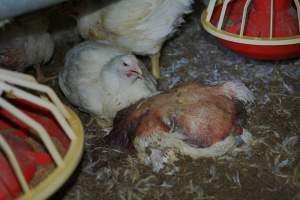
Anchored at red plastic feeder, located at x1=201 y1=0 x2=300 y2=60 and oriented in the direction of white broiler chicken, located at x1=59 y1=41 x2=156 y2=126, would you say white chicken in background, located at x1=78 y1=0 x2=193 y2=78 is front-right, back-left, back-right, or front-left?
front-right

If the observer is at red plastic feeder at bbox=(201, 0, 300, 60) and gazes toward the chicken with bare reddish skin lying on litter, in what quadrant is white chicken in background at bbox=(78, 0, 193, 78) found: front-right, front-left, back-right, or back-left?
front-right

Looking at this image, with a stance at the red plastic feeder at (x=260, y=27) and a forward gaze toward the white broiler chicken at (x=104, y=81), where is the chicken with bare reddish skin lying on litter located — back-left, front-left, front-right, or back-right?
front-left

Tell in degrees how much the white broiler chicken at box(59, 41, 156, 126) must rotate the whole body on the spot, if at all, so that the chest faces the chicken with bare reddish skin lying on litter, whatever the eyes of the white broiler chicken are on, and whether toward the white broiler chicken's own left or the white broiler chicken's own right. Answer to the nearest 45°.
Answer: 0° — it already faces it

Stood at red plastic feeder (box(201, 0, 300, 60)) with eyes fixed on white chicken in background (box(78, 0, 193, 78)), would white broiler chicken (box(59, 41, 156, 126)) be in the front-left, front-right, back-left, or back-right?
front-left

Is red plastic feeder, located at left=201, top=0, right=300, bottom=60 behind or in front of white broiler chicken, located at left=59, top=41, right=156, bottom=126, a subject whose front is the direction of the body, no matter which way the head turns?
in front
